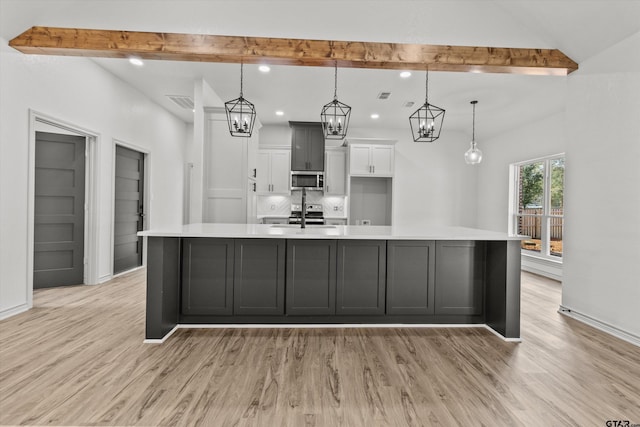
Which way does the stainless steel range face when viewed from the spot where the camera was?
facing the viewer

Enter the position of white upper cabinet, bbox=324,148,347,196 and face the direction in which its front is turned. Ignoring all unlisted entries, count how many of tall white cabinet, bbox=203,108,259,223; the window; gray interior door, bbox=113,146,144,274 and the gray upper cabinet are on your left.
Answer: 1

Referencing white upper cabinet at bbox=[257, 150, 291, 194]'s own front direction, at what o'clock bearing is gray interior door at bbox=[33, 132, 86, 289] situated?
The gray interior door is roughly at 2 o'clock from the white upper cabinet.

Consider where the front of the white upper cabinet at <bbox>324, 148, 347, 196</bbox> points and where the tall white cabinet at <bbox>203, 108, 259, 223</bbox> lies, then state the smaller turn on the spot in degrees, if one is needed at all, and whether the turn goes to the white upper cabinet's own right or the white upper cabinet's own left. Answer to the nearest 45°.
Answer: approximately 45° to the white upper cabinet's own right

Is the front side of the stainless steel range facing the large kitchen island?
yes

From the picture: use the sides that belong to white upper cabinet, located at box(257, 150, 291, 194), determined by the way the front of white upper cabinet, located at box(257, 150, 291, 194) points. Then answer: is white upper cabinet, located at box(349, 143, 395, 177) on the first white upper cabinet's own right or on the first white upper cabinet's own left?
on the first white upper cabinet's own left

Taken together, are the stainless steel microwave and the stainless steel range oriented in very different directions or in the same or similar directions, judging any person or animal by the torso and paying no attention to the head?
same or similar directions

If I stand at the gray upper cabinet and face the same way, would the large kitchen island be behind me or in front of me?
in front

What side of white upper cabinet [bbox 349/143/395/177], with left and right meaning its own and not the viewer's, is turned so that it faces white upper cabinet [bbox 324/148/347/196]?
right

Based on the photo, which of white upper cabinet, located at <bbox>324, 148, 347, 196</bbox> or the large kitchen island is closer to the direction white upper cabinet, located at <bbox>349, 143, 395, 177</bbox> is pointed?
the large kitchen island

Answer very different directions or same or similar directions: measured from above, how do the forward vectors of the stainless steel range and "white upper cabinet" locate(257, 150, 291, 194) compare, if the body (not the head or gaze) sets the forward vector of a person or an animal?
same or similar directions

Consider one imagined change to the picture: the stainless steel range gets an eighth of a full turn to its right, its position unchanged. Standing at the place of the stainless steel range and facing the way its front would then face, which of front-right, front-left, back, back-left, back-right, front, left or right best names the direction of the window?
back-left

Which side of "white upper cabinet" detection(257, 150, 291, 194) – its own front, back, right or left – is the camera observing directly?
front

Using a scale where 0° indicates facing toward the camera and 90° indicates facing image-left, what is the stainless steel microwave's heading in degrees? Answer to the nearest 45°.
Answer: approximately 0°
